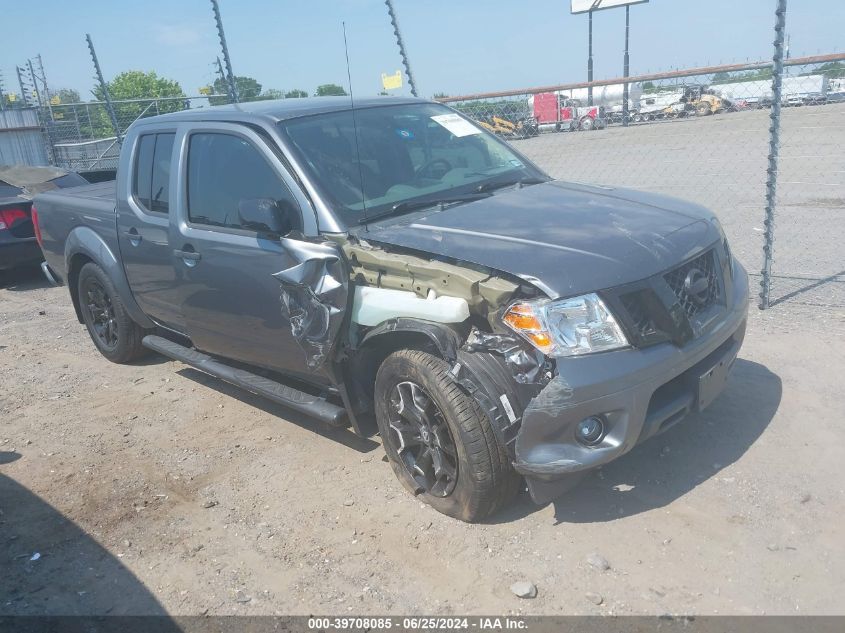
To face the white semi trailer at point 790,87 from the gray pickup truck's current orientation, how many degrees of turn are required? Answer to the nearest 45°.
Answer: approximately 90° to its left

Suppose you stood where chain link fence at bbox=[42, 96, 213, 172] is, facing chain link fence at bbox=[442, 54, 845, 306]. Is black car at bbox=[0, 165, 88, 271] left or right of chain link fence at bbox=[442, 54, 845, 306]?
right

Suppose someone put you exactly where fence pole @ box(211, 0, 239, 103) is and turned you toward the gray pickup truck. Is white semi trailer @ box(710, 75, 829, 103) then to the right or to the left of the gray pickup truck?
left

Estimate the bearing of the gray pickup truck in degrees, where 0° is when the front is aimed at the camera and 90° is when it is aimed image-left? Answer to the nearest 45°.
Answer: approximately 315°

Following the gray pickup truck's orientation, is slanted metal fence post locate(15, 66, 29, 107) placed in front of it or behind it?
behind

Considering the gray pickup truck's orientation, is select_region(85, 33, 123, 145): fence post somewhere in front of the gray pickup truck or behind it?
behind

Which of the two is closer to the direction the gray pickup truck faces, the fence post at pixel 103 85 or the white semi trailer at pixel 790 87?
the white semi trailer

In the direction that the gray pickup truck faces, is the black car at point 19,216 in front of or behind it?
behind

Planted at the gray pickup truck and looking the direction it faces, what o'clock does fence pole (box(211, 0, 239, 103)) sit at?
The fence pole is roughly at 7 o'clock from the gray pickup truck.

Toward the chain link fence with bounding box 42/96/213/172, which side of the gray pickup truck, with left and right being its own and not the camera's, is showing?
back

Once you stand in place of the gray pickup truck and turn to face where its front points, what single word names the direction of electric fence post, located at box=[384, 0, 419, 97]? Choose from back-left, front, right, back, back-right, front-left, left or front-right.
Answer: back-left

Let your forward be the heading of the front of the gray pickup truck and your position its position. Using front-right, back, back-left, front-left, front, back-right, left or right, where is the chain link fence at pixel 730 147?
left
